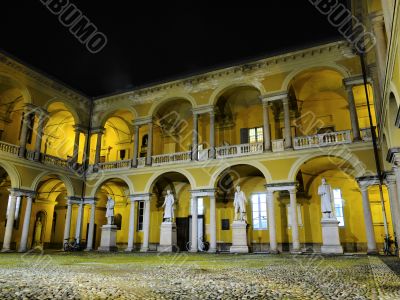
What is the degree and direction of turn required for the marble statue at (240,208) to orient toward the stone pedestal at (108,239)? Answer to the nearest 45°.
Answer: approximately 90° to its right

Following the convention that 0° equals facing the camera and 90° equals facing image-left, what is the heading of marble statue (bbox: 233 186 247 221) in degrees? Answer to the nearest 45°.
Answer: approximately 0°

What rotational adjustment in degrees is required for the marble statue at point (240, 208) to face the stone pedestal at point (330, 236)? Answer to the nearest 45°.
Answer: approximately 90° to its left

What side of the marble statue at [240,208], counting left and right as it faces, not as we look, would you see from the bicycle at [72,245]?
right

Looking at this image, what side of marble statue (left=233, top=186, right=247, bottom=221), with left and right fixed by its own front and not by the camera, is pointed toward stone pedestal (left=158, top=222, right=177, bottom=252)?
right

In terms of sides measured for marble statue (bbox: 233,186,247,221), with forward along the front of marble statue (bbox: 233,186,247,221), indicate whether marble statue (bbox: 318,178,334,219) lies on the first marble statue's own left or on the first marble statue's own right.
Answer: on the first marble statue's own left
